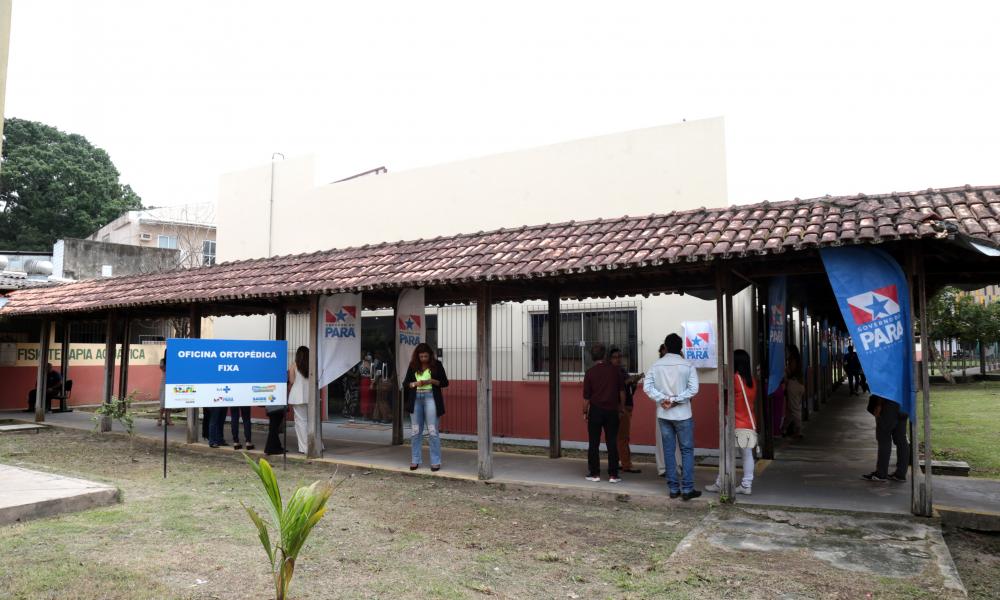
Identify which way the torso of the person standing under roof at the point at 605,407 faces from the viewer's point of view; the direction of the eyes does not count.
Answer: away from the camera

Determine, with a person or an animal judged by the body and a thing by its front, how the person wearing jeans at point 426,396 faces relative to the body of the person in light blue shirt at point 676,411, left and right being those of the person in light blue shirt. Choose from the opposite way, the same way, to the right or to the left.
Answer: the opposite way

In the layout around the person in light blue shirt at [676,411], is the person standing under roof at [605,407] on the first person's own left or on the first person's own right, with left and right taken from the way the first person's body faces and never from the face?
on the first person's own left

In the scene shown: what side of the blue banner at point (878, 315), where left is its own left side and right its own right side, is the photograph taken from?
front

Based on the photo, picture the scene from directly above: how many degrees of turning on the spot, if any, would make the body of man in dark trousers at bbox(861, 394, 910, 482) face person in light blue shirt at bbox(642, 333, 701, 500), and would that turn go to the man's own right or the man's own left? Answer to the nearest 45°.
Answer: approximately 45° to the man's own left

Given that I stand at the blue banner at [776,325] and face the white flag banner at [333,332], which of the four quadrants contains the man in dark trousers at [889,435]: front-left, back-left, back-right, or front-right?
back-left

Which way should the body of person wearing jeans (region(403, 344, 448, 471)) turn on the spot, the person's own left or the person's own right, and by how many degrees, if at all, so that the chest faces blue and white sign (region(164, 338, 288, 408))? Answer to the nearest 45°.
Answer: approximately 90° to the person's own right

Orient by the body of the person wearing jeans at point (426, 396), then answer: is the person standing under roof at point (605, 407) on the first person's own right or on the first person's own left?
on the first person's own left

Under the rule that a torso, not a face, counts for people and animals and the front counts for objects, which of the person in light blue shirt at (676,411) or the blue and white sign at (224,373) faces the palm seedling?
the blue and white sign

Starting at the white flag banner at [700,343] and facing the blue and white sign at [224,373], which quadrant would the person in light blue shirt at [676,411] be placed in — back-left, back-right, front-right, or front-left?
front-left

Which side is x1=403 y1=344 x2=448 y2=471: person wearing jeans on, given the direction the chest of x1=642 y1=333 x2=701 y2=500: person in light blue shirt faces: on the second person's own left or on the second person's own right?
on the second person's own left

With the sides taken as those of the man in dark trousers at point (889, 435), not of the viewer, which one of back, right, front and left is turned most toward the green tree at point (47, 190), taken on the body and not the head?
front

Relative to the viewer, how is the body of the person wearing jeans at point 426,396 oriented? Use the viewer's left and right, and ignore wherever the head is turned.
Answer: facing the viewer

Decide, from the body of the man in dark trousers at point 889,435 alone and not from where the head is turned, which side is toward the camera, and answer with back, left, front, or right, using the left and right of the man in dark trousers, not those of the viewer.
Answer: left

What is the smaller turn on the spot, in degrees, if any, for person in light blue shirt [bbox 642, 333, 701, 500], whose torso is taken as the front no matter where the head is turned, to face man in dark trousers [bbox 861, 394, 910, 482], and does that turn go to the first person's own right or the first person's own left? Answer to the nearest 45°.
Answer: approximately 45° to the first person's own right

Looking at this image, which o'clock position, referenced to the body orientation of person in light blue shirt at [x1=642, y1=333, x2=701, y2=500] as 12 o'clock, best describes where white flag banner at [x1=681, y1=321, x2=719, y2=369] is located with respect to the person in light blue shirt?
The white flag banner is roughly at 12 o'clock from the person in light blue shirt.

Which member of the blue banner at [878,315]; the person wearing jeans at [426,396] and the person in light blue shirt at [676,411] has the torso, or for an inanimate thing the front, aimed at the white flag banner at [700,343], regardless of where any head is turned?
the person in light blue shirt

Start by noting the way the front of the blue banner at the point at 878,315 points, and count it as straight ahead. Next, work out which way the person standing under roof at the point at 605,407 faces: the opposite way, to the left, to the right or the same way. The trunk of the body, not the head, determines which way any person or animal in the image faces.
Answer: the opposite way
